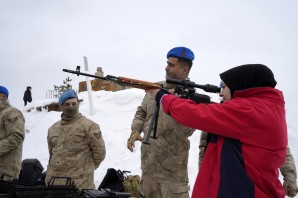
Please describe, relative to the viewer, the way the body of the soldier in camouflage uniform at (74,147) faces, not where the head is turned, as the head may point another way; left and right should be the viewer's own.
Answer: facing the viewer and to the left of the viewer

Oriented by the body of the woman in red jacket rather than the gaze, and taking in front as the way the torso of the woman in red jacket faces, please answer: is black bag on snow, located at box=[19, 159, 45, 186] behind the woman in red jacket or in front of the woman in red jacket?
in front

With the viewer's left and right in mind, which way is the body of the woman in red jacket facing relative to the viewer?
facing to the left of the viewer

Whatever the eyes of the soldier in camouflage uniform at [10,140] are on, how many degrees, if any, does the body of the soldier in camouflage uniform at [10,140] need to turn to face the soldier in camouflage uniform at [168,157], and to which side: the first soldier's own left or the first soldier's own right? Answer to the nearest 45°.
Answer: approximately 90° to the first soldier's own left

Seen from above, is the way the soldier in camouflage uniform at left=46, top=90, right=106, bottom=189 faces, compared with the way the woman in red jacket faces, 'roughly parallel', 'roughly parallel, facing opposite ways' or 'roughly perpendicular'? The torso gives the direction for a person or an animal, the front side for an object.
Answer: roughly perpendicular

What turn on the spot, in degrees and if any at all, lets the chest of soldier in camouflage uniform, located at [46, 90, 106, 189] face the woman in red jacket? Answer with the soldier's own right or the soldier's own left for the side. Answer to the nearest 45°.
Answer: approximately 90° to the soldier's own left

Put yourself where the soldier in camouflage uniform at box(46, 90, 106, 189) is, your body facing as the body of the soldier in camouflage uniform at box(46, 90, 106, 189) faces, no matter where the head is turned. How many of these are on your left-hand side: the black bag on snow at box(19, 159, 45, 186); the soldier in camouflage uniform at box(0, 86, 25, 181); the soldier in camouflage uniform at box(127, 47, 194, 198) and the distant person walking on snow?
1

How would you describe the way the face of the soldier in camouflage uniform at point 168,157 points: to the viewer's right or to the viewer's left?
to the viewer's left

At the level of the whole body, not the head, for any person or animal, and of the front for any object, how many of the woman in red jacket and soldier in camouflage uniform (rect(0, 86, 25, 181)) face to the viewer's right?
0

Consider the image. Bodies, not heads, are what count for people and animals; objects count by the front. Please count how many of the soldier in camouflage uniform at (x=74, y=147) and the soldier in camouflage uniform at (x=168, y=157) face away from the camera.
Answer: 0

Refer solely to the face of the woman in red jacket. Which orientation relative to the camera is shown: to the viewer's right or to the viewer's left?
to the viewer's left

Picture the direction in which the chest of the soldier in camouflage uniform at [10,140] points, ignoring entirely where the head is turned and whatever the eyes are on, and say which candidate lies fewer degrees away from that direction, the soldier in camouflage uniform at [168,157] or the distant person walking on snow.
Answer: the soldier in camouflage uniform

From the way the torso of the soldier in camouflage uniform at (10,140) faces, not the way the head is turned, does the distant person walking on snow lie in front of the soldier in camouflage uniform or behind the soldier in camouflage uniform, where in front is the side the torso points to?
behind

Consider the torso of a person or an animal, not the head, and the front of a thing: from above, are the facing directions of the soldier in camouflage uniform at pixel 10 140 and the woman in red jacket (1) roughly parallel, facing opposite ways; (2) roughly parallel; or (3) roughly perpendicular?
roughly perpendicular
